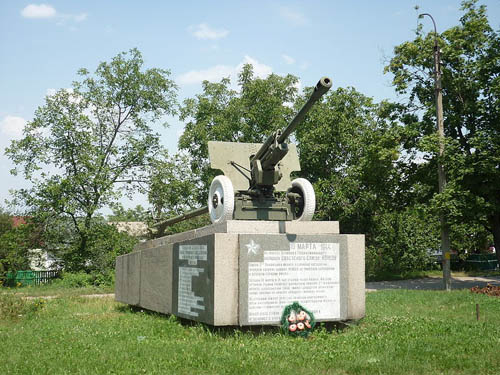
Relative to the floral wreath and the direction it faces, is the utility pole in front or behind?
behind

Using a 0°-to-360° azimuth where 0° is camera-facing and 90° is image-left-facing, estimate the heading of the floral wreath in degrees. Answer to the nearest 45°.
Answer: approximately 0°

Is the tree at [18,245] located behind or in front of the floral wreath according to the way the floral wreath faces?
behind

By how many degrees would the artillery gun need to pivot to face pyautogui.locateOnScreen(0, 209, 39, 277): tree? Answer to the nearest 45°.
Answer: approximately 180°

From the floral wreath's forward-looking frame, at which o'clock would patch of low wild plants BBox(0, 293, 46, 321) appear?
The patch of low wild plants is roughly at 4 o'clock from the floral wreath.
